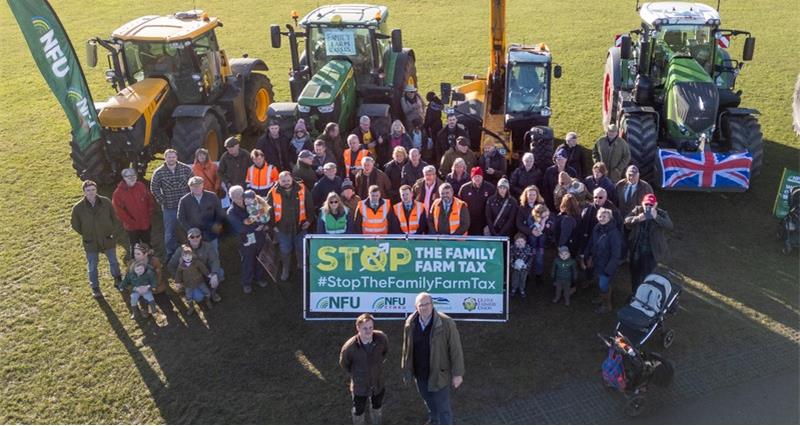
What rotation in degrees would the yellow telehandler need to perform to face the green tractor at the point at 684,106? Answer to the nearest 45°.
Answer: approximately 90° to its left

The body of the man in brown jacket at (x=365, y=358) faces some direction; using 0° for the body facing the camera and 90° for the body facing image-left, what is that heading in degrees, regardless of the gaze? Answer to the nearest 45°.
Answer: approximately 0°

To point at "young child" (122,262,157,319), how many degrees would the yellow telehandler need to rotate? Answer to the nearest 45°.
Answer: approximately 45° to its right

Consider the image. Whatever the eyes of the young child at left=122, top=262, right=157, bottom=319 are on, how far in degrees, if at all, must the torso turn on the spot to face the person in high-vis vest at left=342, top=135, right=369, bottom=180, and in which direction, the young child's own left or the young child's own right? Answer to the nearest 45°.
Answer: approximately 90° to the young child's own left

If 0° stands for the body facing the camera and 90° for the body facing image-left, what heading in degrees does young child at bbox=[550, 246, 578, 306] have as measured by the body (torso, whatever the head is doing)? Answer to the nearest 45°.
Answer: approximately 0°

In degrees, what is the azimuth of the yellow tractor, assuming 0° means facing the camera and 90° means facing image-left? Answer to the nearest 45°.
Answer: approximately 45°

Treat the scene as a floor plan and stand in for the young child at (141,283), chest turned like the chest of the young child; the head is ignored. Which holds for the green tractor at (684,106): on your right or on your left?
on your left

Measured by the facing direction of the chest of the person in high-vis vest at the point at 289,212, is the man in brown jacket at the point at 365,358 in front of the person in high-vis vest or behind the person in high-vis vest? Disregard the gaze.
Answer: in front
